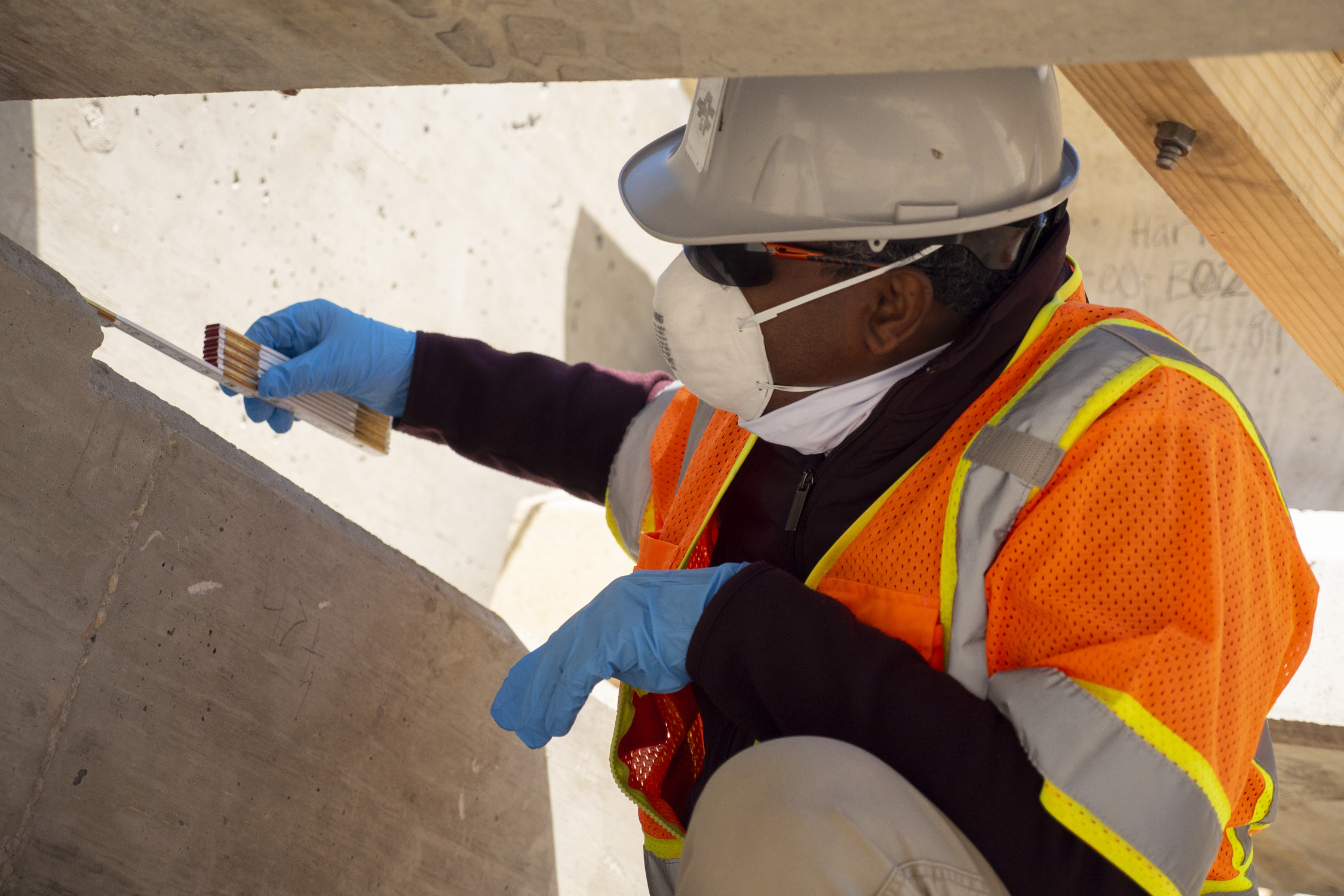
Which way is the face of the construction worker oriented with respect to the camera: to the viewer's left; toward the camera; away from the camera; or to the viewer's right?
to the viewer's left

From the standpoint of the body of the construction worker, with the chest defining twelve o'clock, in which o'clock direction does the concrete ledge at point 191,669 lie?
The concrete ledge is roughly at 1 o'clock from the construction worker.

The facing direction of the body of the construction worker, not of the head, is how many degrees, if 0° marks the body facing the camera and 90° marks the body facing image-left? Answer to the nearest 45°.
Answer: approximately 45°
